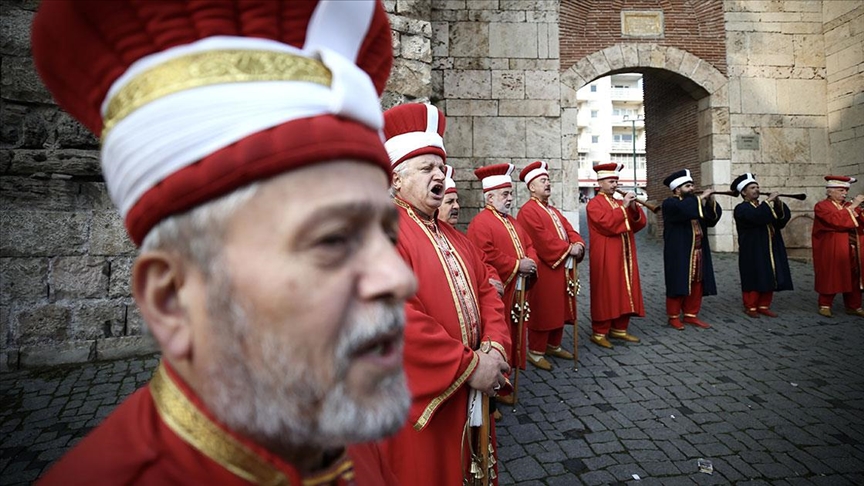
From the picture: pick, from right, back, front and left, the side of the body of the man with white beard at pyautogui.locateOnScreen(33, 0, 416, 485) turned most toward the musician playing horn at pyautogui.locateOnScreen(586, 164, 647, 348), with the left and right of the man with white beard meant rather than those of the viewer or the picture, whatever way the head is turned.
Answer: left

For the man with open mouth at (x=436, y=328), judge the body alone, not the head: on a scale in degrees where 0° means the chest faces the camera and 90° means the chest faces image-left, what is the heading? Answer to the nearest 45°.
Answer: approximately 315°

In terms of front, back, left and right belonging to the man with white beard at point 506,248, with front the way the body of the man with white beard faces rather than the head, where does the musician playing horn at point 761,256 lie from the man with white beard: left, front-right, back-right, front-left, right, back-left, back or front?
left

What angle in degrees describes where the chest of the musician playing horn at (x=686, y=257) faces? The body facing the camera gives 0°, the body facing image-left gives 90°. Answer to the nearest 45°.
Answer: approximately 315°

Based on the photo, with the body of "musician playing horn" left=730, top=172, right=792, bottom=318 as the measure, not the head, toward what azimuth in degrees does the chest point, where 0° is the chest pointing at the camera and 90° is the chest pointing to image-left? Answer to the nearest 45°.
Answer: approximately 315°

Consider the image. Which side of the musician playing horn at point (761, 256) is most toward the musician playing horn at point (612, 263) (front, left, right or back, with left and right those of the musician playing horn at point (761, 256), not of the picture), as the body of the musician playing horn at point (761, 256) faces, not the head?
right

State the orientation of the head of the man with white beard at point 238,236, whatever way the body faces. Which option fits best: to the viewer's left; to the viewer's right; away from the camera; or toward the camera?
to the viewer's right

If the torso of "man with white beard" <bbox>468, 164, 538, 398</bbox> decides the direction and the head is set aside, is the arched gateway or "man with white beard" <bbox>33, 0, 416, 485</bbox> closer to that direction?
the man with white beard

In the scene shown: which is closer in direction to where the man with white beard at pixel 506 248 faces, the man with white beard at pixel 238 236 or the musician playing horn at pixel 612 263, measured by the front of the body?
the man with white beard

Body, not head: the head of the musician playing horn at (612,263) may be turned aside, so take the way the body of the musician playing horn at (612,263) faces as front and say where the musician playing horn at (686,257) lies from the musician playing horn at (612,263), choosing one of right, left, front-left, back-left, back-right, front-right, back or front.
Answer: left

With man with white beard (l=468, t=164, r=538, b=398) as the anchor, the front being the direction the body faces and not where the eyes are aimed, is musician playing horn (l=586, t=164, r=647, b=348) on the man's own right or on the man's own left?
on the man's own left
